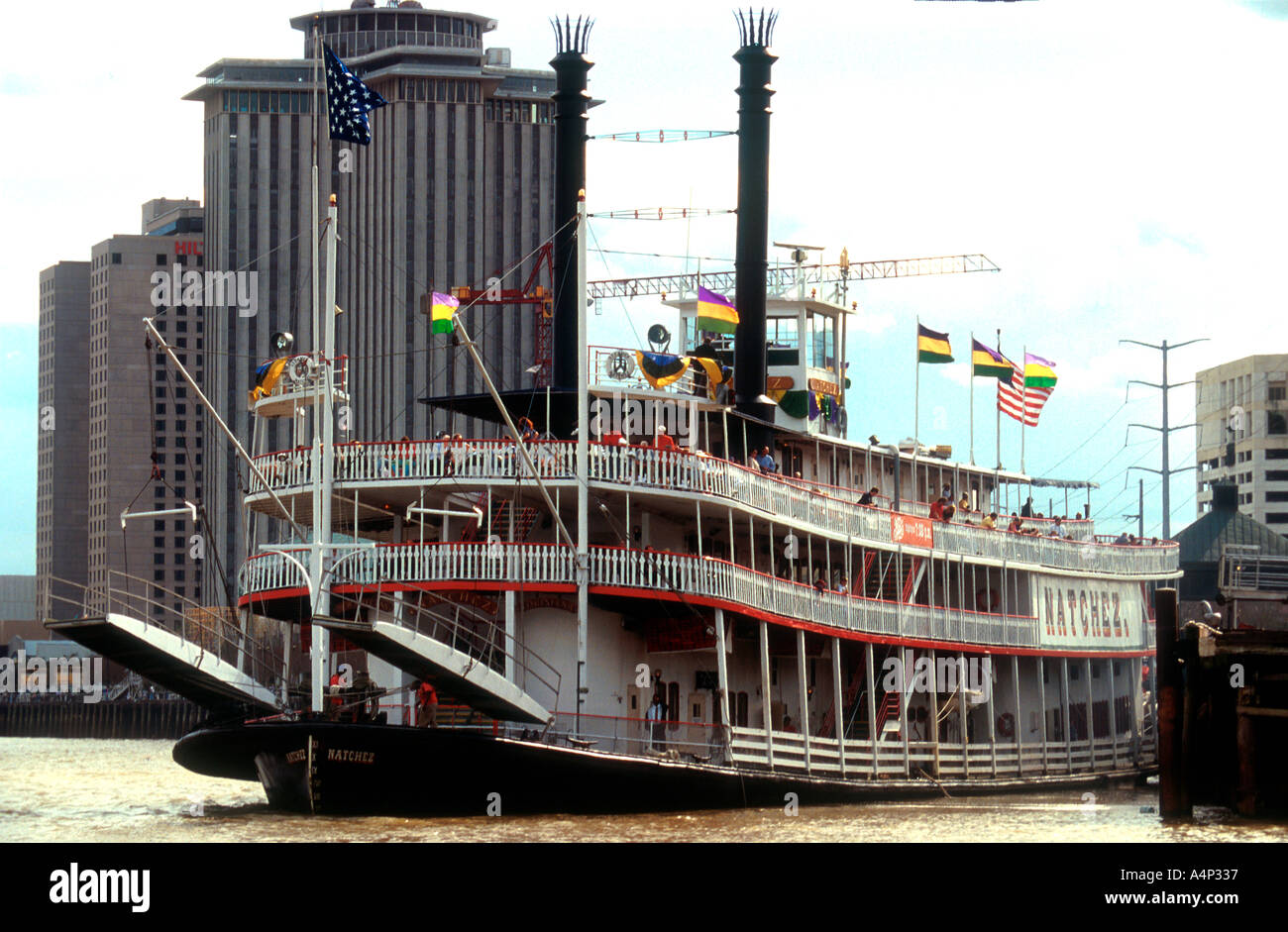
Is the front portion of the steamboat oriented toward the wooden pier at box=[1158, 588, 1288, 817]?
no

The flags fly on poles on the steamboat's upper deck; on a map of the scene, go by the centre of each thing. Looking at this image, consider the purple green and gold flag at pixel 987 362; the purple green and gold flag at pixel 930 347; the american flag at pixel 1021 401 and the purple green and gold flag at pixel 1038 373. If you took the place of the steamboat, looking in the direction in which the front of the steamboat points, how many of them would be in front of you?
0

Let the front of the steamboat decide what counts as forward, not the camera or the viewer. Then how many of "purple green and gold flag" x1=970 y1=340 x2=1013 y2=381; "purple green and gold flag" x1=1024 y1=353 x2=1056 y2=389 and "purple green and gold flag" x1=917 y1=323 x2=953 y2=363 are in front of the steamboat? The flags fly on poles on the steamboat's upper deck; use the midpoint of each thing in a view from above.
0

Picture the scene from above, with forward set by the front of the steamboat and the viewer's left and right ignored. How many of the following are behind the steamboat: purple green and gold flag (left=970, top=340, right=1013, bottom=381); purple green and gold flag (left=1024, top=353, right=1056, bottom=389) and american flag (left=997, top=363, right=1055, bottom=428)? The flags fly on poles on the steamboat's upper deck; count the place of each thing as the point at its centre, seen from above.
3

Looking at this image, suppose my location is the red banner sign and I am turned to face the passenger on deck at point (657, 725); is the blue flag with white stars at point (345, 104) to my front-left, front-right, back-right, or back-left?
front-right

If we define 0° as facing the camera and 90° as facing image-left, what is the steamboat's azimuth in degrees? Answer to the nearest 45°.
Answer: approximately 45°
